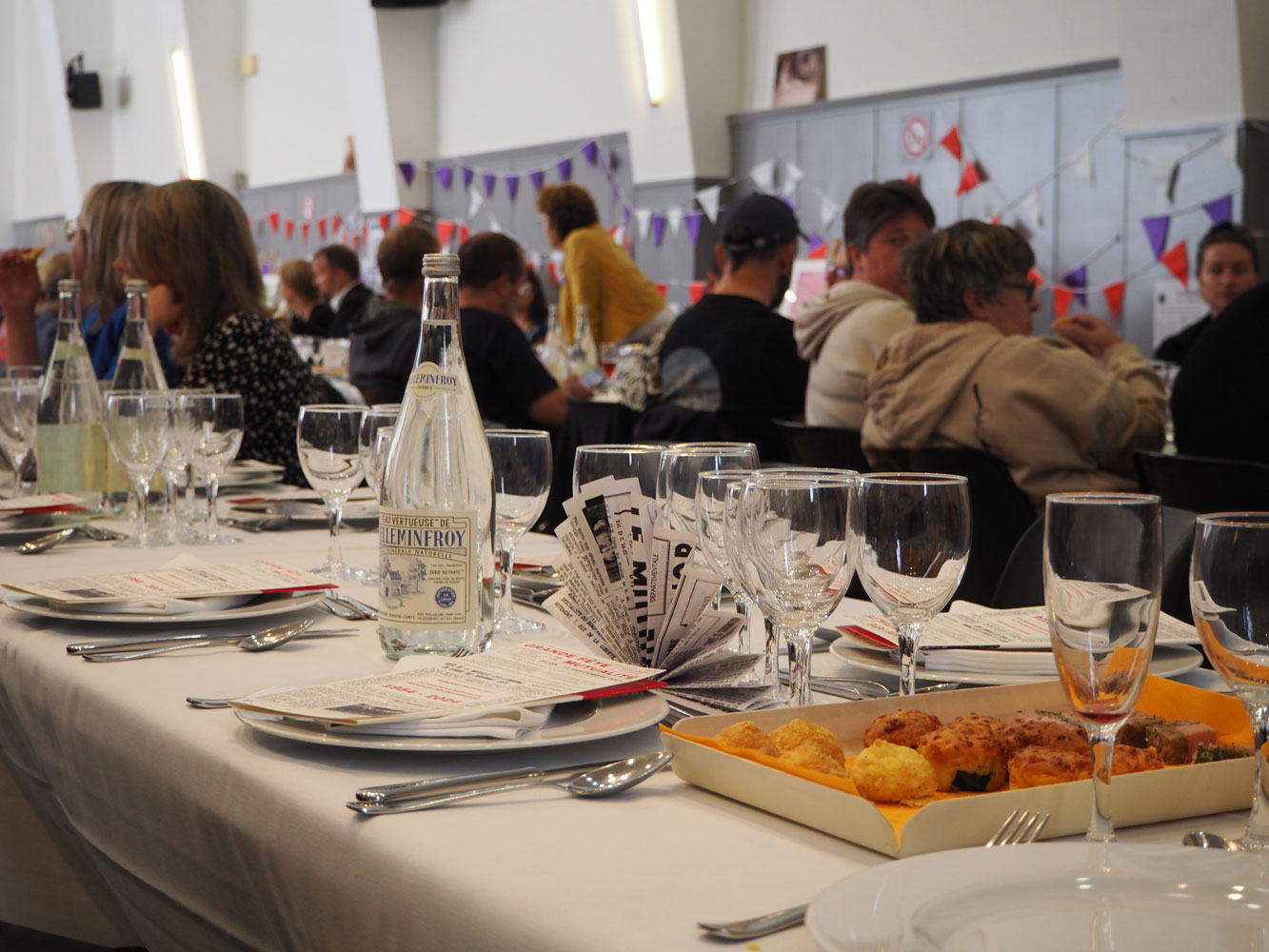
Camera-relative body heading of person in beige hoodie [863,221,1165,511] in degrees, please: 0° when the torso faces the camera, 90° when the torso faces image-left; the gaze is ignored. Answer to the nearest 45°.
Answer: approximately 225°

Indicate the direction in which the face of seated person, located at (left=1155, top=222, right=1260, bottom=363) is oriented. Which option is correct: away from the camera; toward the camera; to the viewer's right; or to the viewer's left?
toward the camera

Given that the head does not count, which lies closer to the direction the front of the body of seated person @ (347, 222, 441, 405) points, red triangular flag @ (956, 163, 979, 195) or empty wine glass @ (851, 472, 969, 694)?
the red triangular flag

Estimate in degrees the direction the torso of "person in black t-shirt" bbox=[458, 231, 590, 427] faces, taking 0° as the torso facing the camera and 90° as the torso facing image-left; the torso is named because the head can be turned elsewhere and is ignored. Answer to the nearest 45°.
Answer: approximately 225°

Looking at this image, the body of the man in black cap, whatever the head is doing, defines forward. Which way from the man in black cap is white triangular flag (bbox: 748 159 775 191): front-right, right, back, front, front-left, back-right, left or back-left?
front-left

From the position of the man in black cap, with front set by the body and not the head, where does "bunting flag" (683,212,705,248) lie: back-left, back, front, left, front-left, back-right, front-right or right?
front-left

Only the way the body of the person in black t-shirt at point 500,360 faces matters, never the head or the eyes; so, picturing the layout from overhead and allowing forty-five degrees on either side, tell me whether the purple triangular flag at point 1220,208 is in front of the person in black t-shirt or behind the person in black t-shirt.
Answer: in front

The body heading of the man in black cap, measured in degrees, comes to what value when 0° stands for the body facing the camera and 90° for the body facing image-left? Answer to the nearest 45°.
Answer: approximately 225°

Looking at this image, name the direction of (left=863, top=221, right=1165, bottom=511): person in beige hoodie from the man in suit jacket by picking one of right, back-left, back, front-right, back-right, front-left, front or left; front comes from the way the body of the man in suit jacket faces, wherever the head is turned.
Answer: left

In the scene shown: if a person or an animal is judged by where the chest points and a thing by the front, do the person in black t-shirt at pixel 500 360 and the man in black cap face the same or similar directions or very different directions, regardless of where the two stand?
same or similar directions

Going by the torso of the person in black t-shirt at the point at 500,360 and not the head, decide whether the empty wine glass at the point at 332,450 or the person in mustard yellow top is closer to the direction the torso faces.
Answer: the person in mustard yellow top

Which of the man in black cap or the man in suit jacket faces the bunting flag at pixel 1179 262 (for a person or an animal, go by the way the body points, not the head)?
the man in black cap

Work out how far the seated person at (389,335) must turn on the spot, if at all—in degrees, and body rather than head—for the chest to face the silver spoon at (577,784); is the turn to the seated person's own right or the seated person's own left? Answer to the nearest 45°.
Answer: approximately 135° to the seated person's own right

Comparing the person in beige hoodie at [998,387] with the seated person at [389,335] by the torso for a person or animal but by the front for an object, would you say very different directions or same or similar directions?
same or similar directions

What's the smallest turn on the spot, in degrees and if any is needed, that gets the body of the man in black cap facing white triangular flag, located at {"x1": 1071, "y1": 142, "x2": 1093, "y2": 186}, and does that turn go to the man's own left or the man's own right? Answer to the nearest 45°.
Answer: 0° — they already face it

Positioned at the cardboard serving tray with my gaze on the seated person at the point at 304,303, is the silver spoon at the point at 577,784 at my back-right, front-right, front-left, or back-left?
front-left

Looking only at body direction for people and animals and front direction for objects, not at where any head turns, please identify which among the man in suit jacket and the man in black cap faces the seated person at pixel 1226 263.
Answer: the man in black cap
